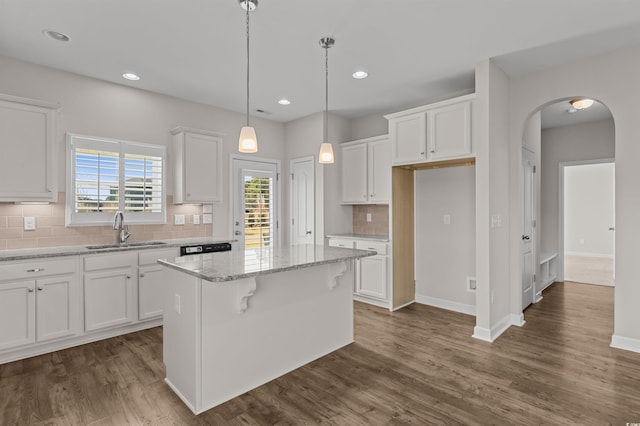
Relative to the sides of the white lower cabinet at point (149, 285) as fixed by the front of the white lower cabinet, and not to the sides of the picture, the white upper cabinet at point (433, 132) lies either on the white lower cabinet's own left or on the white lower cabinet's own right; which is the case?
on the white lower cabinet's own left

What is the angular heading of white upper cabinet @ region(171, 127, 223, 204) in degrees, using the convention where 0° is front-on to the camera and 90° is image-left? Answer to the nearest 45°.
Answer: approximately 315°

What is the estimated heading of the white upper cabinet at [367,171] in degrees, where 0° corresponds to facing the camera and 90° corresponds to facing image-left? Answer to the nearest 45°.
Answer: approximately 45°

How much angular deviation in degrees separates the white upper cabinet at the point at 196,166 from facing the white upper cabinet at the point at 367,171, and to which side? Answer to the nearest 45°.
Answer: approximately 45° to its left

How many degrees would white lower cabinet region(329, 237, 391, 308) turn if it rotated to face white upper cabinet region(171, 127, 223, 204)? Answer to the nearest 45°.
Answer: approximately 45° to its right

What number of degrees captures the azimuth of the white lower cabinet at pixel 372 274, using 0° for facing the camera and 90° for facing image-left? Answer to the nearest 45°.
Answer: approximately 45°

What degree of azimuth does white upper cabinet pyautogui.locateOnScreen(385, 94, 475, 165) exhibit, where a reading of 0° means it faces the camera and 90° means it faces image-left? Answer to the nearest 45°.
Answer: approximately 45°
